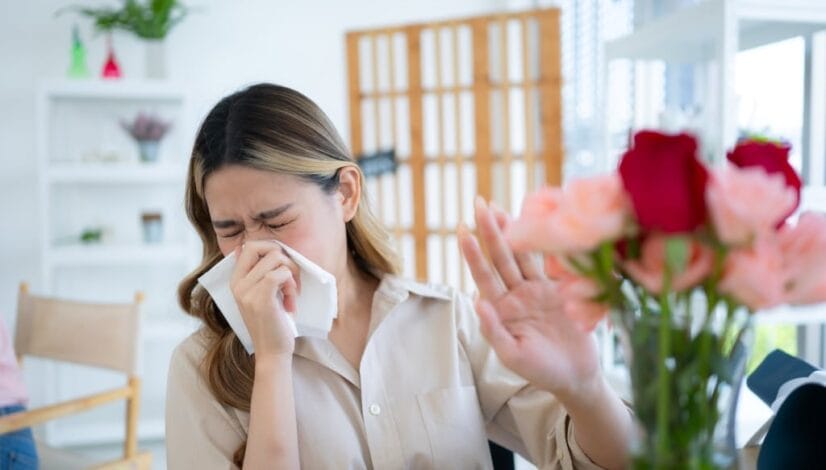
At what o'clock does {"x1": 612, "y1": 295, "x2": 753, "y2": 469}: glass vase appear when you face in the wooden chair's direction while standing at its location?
The glass vase is roughly at 10 o'clock from the wooden chair.

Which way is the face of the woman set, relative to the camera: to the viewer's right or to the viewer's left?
to the viewer's left

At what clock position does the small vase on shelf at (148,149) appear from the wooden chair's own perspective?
The small vase on shelf is roughly at 5 o'clock from the wooden chair.

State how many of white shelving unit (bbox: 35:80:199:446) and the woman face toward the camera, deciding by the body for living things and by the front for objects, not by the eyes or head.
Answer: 2

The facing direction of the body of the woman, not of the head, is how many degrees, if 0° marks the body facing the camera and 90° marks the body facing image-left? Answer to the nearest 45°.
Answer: approximately 0°

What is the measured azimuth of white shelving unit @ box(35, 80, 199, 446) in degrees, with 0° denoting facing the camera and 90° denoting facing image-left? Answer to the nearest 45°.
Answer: approximately 0°

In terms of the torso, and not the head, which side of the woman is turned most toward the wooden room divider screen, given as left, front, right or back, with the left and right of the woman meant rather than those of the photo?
back

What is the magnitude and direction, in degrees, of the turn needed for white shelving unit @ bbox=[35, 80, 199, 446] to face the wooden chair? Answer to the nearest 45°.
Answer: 0° — it already faces it

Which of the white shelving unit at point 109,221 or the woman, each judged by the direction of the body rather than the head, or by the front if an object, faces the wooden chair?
the white shelving unit

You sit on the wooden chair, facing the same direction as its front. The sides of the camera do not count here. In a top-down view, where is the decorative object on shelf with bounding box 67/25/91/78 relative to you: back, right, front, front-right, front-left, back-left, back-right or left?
back-right

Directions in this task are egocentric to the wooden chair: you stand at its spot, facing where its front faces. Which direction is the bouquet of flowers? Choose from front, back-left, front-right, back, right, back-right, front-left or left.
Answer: front-left
